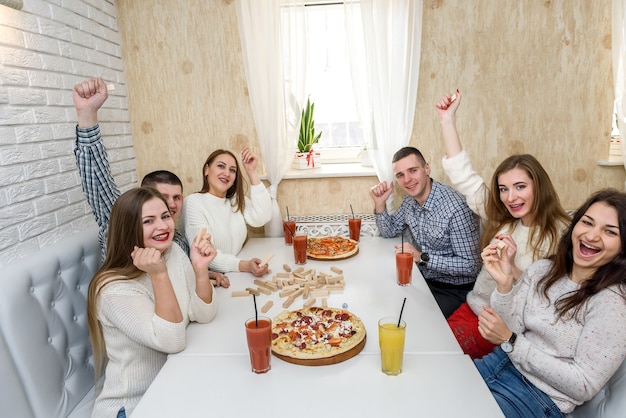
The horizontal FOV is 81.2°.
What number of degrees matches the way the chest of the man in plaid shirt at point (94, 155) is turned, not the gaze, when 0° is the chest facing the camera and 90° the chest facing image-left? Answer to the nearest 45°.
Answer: approximately 315°

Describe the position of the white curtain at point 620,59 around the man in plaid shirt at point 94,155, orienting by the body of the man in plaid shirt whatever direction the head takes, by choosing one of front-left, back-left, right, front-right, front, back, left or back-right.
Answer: front-left

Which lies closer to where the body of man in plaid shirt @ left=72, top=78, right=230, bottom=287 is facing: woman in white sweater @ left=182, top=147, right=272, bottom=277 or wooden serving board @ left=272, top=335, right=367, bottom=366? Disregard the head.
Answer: the wooden serving board

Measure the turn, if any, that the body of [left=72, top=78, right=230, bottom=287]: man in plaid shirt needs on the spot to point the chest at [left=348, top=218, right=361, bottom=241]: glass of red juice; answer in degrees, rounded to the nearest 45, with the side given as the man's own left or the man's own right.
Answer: approximately 45° to the man's own left

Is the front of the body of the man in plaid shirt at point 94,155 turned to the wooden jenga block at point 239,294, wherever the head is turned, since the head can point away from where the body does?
yes

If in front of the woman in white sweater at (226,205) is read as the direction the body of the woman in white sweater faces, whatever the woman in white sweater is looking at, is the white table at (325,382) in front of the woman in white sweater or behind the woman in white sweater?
in front

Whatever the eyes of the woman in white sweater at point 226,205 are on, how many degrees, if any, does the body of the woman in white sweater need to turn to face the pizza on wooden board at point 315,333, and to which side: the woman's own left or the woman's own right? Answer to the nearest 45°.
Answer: approximately 45° to the woman's own right

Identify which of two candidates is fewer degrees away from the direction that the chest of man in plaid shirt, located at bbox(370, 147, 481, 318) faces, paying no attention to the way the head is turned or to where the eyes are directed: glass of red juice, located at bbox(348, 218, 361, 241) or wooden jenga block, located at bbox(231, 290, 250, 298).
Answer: the wooden jenga block

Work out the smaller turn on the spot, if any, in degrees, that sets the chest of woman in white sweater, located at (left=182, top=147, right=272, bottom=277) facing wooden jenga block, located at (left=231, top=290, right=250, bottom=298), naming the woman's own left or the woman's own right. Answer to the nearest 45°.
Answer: approximately 45° to the woman's own right
